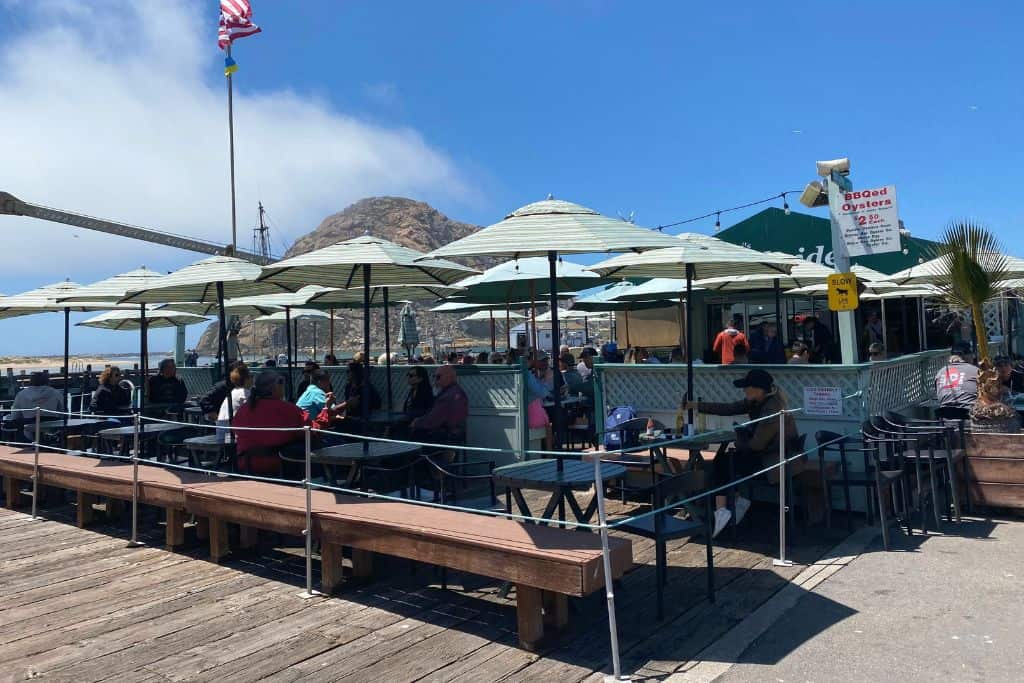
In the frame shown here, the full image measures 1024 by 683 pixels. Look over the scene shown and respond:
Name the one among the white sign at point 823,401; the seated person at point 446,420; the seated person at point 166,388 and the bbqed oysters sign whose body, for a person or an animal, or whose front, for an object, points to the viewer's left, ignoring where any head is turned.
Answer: the seated person at point 446,420

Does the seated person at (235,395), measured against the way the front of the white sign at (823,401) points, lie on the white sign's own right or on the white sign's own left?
on the white sign's own right

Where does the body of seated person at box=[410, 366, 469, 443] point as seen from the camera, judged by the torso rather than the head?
to the viewer's left

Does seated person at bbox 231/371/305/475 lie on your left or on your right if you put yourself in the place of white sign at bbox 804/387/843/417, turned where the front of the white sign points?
on your right

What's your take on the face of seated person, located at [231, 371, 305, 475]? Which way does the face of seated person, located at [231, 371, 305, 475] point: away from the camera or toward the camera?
away from the camera
